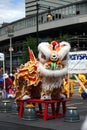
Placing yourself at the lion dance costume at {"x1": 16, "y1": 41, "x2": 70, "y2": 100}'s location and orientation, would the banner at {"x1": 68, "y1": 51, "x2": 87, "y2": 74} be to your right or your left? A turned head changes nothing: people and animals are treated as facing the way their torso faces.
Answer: on your left

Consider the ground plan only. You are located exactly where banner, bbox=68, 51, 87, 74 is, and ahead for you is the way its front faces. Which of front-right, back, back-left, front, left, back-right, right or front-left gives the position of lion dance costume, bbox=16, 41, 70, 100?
front

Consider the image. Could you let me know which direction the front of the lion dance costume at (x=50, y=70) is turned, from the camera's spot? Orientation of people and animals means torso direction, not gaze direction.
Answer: facing the viewer and to the right of the viewer

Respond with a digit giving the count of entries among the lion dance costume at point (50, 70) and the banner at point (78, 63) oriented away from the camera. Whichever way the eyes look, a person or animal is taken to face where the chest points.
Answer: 0

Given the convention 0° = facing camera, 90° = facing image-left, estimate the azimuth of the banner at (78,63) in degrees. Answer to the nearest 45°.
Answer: approximately 0°
